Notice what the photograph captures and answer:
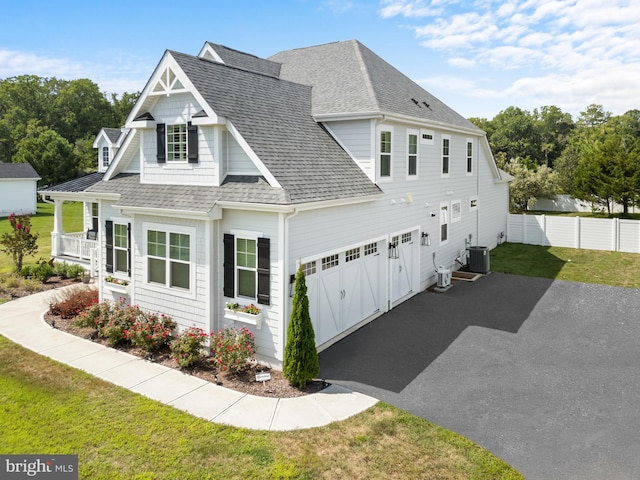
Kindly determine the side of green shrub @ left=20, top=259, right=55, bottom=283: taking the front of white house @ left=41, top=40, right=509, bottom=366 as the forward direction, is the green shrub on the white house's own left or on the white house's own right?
on the white house's own right

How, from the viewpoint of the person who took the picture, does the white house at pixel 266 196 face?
facing the viewer and to the left of the viewer

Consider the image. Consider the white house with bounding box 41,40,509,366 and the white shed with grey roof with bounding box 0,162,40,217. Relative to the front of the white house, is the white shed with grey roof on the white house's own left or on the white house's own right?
on the white house's own right

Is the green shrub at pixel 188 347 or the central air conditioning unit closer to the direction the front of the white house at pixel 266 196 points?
the green shrub

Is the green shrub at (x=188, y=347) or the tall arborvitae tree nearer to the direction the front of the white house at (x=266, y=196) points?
the green shrub

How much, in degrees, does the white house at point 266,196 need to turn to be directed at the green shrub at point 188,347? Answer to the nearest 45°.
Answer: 0° — it already faces it

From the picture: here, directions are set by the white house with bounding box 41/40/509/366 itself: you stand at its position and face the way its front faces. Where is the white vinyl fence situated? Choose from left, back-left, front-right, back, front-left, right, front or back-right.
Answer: back
